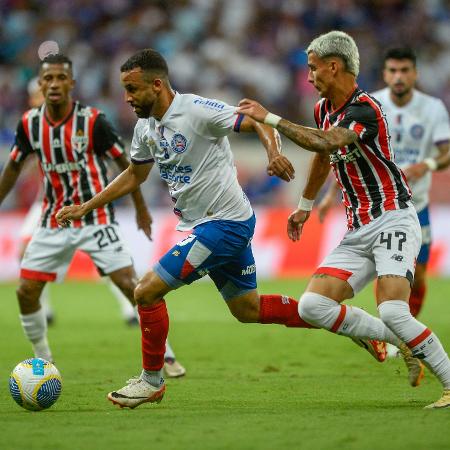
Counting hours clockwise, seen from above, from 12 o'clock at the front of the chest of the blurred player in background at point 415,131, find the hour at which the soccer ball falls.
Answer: The soccer ball is roughly at 1 o'clock from the blurred player in background.

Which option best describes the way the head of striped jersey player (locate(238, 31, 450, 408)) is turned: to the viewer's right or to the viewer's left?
to the viewer's left

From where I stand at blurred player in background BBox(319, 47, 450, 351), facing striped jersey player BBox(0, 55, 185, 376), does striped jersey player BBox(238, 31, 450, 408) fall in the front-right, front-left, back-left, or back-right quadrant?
front-left

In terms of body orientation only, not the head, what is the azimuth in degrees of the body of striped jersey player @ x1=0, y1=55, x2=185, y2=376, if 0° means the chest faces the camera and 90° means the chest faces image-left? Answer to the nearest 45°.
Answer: approximately 0°

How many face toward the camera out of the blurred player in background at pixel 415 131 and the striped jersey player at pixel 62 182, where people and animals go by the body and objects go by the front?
2

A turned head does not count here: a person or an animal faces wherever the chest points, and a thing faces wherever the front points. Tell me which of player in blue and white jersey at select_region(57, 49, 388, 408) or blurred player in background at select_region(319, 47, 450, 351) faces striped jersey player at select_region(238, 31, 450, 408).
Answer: the blurred player in background

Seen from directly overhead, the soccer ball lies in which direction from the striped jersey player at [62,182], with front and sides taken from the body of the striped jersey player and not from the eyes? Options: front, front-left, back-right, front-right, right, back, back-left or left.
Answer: front

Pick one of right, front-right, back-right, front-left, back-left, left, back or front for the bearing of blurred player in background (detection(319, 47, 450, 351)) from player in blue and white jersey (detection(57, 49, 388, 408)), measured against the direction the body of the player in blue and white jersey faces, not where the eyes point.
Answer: back

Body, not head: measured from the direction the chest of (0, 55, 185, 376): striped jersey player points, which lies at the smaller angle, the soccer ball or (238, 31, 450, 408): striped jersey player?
the soccer ball

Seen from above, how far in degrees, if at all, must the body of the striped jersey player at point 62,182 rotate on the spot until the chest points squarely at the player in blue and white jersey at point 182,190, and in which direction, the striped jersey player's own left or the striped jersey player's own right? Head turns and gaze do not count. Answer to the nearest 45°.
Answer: approximately 45° to the striped jersey player's own left

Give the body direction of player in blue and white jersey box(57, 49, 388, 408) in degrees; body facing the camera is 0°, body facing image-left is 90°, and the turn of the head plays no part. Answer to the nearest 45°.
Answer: approximately 45°

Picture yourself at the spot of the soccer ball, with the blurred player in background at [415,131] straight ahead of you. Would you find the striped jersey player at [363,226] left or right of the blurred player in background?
right
